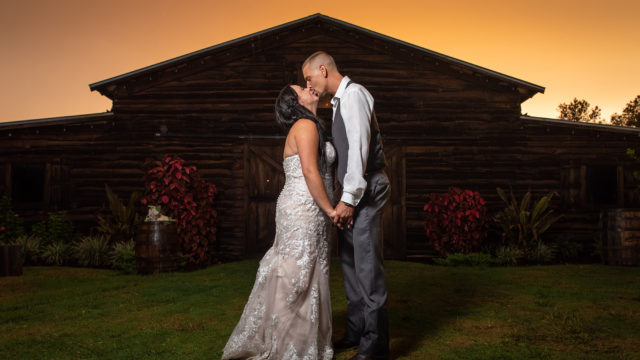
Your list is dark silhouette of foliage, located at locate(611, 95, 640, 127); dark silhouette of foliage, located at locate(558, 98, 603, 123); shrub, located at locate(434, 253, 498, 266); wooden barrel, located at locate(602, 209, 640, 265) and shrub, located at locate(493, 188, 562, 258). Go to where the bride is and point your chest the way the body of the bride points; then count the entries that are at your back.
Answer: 0

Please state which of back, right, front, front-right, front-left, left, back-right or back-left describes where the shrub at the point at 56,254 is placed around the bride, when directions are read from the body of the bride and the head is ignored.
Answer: back-left

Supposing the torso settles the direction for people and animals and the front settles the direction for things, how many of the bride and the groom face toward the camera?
0

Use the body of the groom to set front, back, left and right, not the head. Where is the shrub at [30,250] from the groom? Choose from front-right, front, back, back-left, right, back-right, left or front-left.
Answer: front-right

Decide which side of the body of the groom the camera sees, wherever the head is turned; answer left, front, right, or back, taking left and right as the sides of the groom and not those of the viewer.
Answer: left

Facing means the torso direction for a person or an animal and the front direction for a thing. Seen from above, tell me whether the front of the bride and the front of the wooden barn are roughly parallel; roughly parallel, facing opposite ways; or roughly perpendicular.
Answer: roughly perpendicular

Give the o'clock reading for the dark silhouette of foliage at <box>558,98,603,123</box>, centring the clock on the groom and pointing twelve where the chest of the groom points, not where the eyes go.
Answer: The dark silhouette of foliage is roughly at 4 o'clock from the groom.

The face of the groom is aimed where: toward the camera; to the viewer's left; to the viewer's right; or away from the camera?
to the viewer's left

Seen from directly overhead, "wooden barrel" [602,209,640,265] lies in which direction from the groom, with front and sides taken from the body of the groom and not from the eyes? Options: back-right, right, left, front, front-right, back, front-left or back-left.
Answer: back-right

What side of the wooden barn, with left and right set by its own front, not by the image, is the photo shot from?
front

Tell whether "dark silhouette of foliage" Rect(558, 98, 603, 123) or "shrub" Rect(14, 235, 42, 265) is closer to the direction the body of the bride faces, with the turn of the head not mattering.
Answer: the dark silhouette of foliage

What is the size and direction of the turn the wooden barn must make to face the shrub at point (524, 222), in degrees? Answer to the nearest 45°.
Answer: approximately 90° to its left

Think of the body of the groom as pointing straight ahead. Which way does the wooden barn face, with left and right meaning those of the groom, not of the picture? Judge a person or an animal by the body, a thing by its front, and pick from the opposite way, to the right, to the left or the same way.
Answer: to the left

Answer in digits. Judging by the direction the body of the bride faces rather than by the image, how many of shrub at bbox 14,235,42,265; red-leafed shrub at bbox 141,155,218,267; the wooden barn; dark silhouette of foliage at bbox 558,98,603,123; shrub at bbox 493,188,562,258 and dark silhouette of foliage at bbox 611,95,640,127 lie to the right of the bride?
0

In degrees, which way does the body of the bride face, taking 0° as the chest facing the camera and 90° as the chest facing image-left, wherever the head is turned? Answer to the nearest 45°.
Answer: approximately 270°
